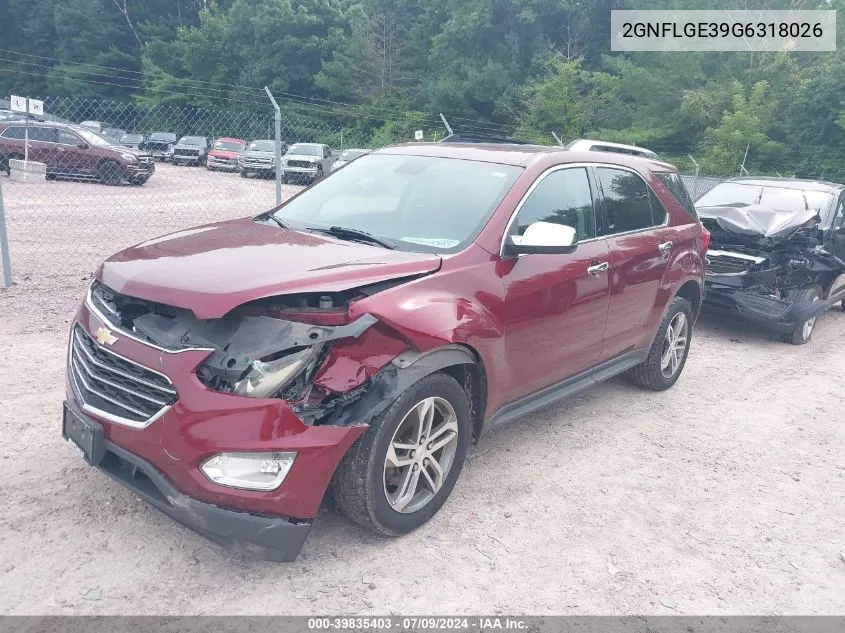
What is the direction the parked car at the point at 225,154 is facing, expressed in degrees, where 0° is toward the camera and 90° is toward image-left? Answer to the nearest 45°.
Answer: approximately 0°

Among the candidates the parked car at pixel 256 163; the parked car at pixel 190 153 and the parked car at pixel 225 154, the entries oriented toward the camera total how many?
3

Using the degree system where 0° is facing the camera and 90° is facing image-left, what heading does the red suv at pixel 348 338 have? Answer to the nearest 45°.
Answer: approximately 45°

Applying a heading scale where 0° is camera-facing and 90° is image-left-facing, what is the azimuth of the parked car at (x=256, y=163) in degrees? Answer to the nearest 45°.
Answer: approximately 0°

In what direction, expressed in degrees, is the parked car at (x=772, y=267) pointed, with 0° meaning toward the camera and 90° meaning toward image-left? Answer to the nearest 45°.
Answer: approximately 45°

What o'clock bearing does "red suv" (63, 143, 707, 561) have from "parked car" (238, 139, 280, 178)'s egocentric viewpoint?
The red suv is roughly at 12 o'clock from the parked car.

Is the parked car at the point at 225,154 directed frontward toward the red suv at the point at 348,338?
yes
